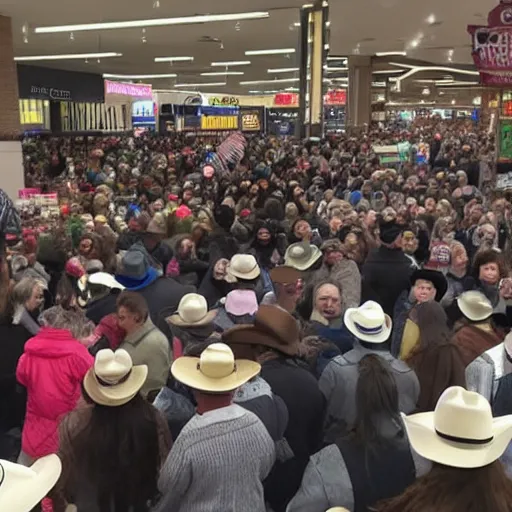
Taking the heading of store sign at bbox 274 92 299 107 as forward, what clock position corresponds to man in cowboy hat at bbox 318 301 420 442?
The man in cowboy hat is roughly at 12 o'clock from the store sign.

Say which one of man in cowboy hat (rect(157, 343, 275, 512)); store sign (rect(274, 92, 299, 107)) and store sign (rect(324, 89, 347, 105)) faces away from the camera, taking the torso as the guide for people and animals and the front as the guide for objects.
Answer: the man in cowboy hat

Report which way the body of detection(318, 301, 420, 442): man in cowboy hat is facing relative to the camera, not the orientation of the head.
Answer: away from the camera

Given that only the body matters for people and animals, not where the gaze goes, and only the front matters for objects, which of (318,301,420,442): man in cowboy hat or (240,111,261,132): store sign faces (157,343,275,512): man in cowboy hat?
the store sign

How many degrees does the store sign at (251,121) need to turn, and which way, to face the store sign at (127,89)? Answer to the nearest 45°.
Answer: approximately 90° to its right

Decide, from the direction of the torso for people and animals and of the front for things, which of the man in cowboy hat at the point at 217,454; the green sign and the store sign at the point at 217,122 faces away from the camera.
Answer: the man in cowboy hat

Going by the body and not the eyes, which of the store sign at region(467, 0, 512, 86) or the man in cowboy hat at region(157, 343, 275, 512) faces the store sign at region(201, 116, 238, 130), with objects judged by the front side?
the man in cowboy hat

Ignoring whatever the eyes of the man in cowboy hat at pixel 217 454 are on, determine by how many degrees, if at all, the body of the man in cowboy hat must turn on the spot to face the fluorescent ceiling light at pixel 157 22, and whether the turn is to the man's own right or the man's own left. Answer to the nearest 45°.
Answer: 0° — they already face it
